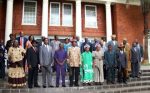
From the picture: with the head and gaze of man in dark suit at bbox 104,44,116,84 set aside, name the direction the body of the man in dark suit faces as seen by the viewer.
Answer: toward the camera

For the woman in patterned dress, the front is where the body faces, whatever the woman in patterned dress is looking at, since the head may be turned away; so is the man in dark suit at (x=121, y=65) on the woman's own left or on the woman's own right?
on the woman's own left

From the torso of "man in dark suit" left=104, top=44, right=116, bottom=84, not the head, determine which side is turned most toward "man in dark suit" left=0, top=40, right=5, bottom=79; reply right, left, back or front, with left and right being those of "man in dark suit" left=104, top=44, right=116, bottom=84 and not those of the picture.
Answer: right

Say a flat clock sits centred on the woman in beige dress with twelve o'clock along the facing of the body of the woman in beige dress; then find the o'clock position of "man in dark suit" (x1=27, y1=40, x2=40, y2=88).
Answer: The man in dark suit is roughly at 2 o'clock from the woman in beige dress.

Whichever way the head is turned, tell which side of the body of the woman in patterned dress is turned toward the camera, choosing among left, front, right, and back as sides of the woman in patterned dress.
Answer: front

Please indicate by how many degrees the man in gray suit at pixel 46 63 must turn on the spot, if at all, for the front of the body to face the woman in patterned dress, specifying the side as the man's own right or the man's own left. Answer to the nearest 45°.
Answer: approximately 45° to the man's own right

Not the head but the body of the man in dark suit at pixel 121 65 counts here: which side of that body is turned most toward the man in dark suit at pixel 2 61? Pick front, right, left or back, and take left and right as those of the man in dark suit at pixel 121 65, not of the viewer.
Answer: right
